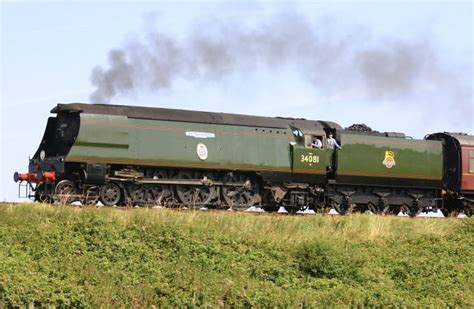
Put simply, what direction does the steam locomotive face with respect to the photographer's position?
facing to the left of the viewer
